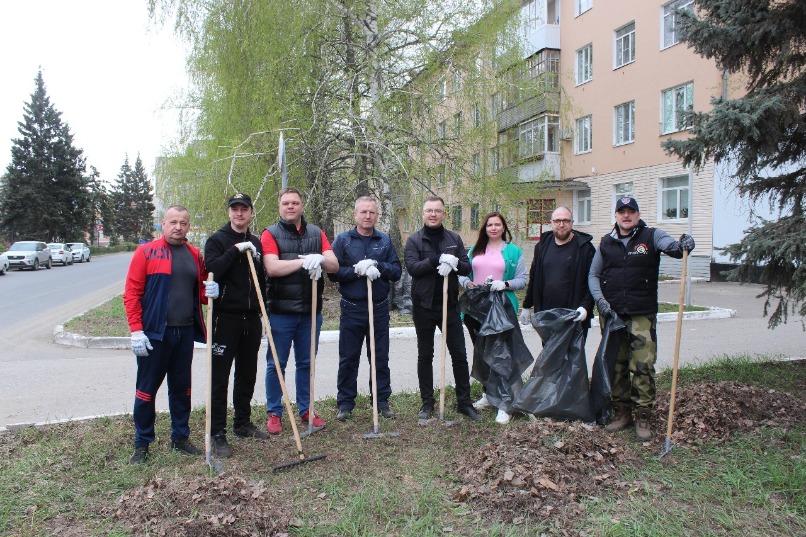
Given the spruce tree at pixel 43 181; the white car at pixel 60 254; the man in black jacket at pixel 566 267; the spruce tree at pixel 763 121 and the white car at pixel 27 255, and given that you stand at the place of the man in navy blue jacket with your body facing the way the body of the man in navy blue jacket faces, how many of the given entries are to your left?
2

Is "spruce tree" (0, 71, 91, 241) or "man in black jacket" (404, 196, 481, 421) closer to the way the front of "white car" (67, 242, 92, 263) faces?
the man in black jacket

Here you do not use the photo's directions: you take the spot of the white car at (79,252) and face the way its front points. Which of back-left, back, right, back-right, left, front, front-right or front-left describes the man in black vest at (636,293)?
front-left

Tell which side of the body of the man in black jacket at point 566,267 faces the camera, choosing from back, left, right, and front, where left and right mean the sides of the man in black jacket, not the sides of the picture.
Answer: front

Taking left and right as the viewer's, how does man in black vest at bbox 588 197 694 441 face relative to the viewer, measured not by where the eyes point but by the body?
facing the viewer

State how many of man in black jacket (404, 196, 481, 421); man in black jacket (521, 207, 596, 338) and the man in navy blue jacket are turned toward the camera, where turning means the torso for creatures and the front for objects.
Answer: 3

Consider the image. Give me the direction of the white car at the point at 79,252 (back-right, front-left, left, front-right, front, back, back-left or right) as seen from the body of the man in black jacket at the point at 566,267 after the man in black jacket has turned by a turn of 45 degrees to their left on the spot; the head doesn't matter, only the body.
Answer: back

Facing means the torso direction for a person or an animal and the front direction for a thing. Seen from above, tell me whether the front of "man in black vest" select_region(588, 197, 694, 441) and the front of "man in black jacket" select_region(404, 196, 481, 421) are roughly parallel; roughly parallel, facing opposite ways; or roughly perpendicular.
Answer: roughly parallel

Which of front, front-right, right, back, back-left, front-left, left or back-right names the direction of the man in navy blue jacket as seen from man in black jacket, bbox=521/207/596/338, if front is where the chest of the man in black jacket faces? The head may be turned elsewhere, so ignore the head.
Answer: right

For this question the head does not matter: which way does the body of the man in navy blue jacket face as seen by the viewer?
toward the camera

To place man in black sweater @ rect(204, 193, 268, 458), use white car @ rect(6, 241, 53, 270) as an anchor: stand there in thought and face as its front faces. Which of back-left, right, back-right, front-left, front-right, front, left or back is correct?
front-left

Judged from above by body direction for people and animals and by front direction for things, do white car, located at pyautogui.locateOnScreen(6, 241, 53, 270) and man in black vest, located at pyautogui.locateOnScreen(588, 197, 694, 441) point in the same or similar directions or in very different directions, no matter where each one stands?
same or similar directions

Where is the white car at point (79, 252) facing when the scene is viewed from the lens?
facing the viewer and to the left of the viewer

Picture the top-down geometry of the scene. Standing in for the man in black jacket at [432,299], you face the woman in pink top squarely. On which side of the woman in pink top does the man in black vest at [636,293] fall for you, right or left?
right
